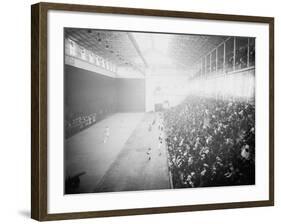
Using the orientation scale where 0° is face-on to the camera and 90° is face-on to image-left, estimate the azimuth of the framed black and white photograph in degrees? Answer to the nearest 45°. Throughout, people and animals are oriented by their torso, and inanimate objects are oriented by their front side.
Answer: approximately 315°
